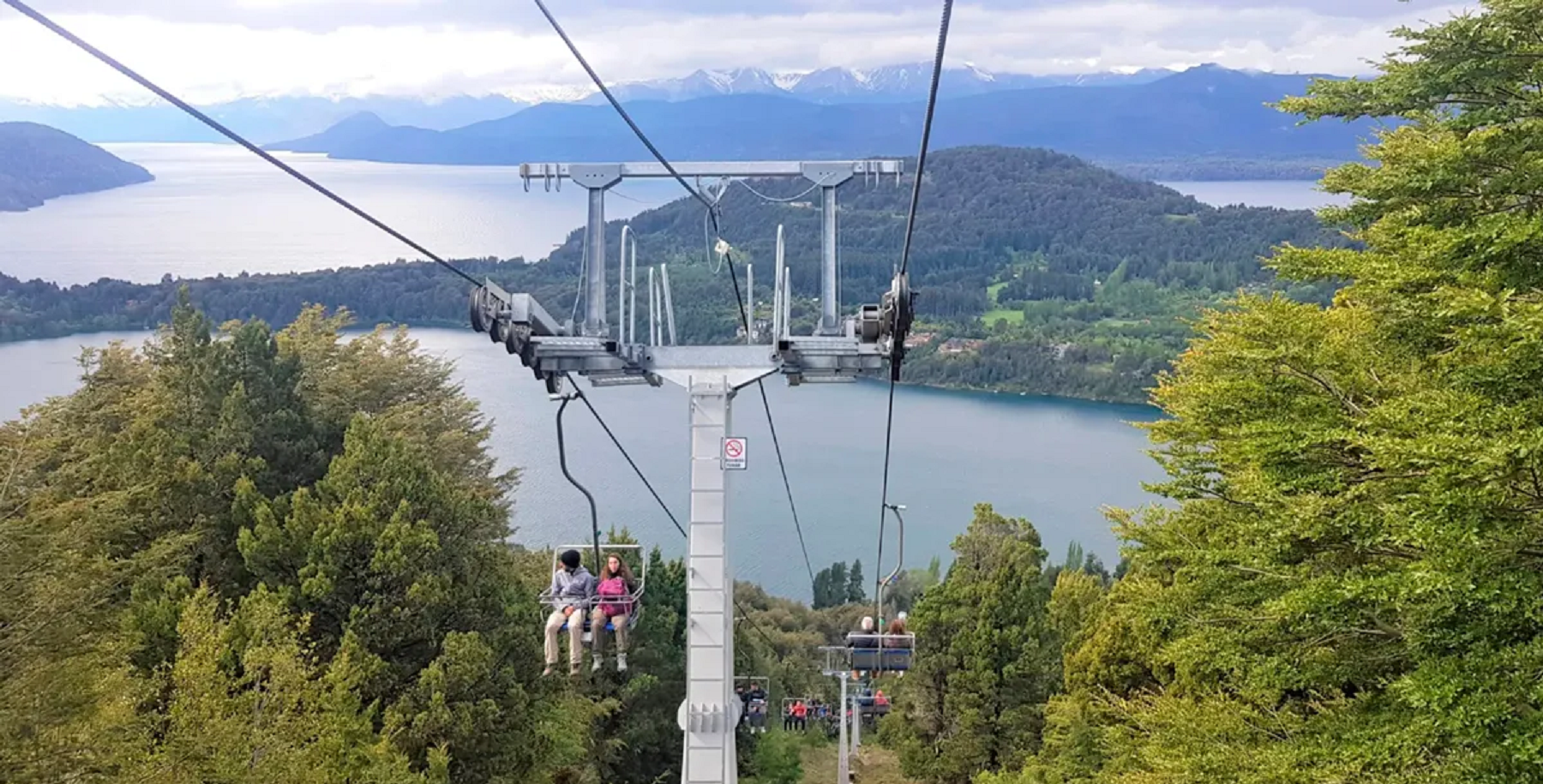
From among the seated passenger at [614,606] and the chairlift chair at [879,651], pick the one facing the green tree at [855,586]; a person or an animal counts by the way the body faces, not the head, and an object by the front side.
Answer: the chairlift chair

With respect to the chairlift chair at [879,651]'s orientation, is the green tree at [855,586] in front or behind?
in front

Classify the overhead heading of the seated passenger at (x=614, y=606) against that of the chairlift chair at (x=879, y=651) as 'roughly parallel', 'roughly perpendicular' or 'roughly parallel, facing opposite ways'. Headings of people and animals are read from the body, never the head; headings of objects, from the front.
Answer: roughly parallel, facing opposite ways

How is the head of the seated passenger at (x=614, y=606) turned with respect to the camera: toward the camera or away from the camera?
toward the camera

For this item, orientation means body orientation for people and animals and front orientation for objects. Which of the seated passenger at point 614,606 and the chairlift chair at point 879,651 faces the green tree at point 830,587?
the chairlift chair

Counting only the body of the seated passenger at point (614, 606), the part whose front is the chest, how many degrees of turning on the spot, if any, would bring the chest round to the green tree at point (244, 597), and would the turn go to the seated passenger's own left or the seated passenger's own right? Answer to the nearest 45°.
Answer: approximately 135° to the seated passenger's own right

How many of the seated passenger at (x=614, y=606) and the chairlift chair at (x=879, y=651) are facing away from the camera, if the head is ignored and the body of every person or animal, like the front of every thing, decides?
1

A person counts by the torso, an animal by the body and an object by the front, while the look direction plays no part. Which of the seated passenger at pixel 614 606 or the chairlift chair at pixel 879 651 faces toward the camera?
the seated passenger

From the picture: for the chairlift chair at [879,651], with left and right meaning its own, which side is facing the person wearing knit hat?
back

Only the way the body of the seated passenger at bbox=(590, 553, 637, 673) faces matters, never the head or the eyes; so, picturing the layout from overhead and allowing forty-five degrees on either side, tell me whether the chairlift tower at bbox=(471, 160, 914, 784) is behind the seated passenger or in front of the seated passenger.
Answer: in front

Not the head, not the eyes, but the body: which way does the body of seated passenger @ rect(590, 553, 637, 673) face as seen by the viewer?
toward the camera

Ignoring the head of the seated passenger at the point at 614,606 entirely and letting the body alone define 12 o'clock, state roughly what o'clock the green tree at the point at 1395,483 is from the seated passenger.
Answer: The green tree is roughly at 10 o'clock from the seated passenger.

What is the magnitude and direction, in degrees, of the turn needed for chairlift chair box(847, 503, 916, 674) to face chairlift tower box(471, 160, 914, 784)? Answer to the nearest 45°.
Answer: approximately 180°

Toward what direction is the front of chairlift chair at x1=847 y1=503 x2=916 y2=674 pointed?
away from the camera

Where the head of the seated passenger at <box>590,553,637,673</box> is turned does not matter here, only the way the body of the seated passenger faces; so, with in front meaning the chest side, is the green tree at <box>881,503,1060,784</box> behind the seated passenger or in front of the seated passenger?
behind
